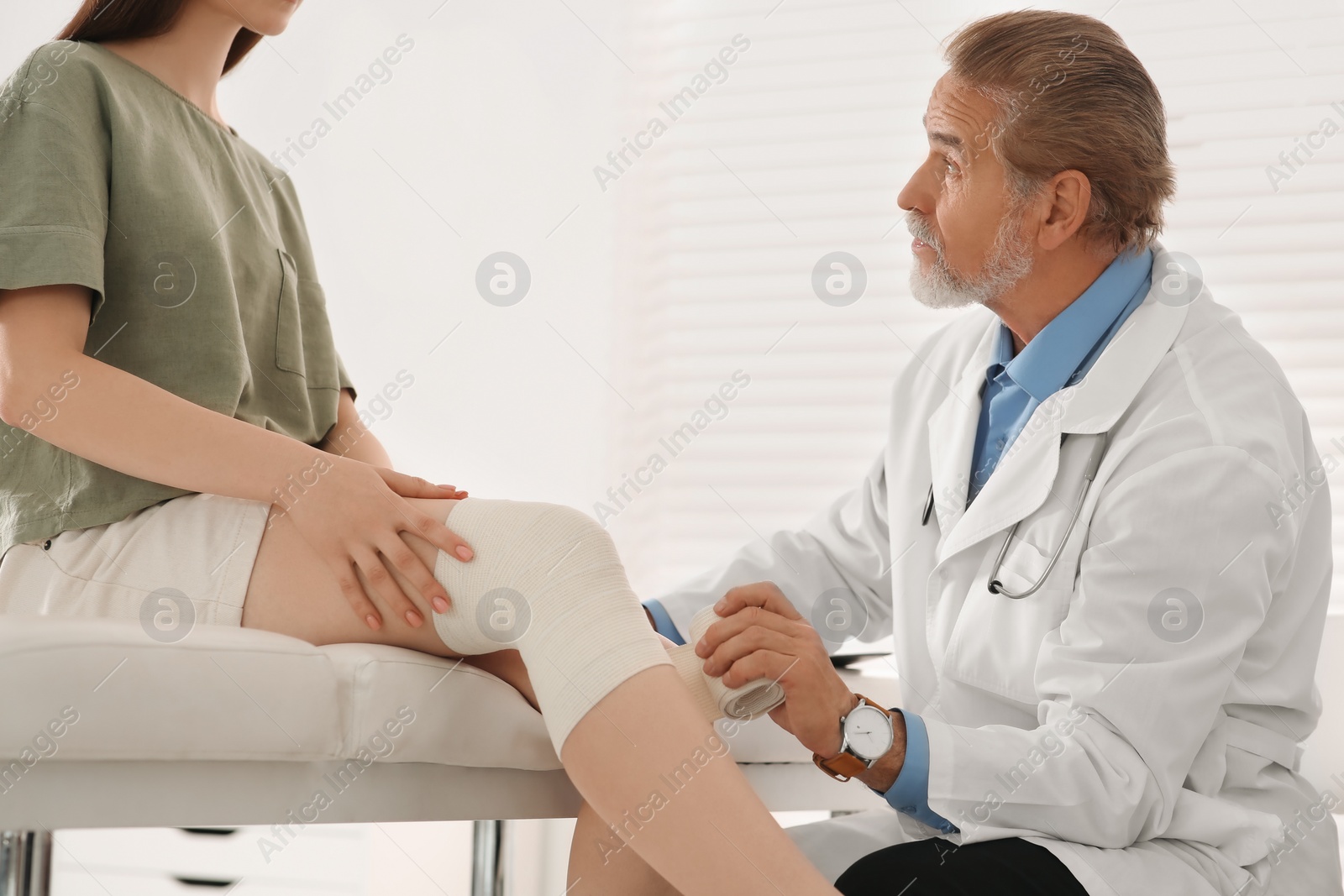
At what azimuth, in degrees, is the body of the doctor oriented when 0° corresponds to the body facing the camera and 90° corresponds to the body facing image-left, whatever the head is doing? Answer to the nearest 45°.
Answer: approximately 45°

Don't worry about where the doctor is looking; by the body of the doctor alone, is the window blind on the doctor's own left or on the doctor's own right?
on the doctor's own right

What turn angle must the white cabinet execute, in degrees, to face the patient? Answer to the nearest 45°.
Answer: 0° — it already faces them

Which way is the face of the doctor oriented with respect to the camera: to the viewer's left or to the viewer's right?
to the viewer's left

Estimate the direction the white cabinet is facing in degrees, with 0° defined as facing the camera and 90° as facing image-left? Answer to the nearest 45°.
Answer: approximately 0°
